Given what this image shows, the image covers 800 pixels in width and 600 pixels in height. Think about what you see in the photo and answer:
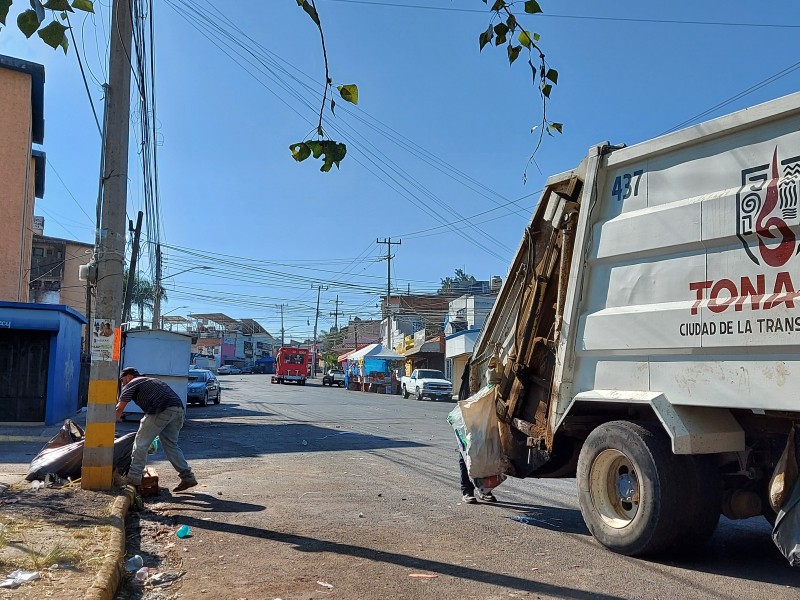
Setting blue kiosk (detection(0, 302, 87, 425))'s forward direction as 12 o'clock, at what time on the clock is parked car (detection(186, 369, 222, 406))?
The parked car is roughly at 7 o'clock from the blue kiosk.

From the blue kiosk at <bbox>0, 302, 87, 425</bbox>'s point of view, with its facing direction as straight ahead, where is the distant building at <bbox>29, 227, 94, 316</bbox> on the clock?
The distant building is roughly at 6 o'clock from the blue kiosk.

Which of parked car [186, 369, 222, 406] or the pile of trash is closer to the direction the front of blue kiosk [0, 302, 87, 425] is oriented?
the pile of trash

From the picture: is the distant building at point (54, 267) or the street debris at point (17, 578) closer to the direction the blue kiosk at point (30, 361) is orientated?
the street debris

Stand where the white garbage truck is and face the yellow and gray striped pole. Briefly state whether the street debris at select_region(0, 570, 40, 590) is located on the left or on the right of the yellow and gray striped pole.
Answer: left

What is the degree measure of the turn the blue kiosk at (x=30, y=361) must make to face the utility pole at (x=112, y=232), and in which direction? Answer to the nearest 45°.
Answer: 0° — it already faces it

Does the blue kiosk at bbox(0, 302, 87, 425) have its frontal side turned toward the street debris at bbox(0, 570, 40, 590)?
yes

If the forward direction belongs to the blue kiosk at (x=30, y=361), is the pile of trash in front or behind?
in front

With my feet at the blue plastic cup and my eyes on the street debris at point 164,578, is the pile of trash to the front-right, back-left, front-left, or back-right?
back-right

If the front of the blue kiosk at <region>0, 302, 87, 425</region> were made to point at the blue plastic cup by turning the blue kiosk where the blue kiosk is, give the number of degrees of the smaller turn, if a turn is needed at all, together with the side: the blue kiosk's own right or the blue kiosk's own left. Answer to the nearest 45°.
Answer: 0° — it already faces it

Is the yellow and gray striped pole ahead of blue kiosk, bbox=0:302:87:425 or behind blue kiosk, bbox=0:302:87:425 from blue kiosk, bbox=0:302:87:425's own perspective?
ahead
